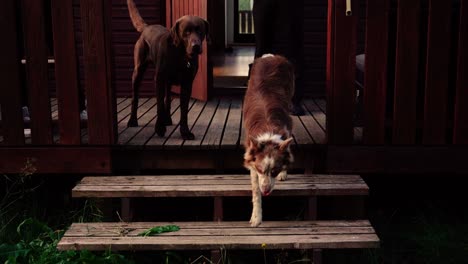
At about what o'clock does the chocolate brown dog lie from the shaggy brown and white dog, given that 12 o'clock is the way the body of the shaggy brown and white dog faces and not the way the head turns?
The chocolate brown dog is roughly at 5 o'clock from the shaggy brown and white dog.

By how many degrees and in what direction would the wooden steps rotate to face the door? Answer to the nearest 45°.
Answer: approximately 180°

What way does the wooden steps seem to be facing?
toward the camera

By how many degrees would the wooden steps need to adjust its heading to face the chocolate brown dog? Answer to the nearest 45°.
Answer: approximately 180°

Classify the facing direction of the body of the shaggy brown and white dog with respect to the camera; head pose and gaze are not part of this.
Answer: toward the camera

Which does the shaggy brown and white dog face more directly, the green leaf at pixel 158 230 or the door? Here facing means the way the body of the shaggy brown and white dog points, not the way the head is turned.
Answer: the green leaf

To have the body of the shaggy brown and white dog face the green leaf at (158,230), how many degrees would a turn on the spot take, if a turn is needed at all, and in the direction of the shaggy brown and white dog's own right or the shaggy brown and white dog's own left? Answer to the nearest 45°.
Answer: approximately 90° to the shaggy brown and white dog's own right

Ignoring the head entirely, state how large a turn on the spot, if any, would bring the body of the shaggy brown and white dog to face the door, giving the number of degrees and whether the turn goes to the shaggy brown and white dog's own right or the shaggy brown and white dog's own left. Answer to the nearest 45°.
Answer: approximately 180°
